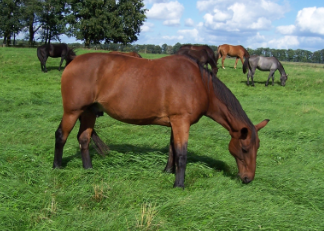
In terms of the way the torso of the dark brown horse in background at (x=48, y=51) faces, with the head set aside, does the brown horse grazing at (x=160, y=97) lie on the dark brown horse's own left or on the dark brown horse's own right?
on the dark brown horse's own right

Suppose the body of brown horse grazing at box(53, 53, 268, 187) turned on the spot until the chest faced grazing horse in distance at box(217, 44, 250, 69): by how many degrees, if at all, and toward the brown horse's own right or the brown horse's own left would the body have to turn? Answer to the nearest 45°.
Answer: approximately 90° to the brown horse's own left

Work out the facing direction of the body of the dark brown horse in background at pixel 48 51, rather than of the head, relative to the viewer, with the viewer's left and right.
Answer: facing to the right of the viewer

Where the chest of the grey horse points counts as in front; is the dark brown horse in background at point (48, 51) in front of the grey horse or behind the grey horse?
behind

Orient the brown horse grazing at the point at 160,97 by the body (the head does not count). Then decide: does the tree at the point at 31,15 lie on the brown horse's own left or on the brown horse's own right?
on the brown horse's own left

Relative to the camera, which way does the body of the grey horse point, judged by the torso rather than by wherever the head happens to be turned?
to the viewer's right

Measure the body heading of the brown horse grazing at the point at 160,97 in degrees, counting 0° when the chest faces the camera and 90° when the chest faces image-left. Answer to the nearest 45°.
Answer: approximately 270°

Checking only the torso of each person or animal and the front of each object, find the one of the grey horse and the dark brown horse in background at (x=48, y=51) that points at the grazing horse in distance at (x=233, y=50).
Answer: the dark brown horse in background
